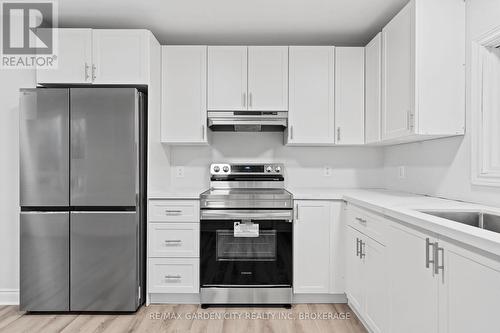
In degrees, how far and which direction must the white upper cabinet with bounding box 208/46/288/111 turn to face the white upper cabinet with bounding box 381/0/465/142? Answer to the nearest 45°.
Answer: approximately 45° to its left

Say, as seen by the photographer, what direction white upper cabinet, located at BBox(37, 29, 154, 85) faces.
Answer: facing the viewer

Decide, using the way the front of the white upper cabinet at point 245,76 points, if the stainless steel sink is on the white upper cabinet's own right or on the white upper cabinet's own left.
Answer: on the white upper cabinet's own left

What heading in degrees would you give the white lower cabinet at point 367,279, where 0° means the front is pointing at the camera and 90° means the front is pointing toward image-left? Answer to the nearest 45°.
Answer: approximately 45°

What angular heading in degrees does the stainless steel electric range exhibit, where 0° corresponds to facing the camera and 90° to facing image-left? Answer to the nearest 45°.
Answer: approximately 0°

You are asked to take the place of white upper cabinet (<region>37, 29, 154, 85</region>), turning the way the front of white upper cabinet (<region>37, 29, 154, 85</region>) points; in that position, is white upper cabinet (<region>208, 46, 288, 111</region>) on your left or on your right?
on your left

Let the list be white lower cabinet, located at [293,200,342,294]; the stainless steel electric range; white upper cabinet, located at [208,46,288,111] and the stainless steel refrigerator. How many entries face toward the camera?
4

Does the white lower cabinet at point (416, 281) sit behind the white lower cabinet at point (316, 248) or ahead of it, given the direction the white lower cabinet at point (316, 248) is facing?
ahead

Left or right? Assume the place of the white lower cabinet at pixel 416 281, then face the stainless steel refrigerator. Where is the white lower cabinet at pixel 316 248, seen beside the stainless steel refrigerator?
right

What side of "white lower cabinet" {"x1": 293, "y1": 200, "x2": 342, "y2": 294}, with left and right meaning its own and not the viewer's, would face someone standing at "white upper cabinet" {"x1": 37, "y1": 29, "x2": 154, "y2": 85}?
right

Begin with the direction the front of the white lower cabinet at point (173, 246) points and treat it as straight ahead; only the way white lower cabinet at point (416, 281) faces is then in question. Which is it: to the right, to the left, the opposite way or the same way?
to the right

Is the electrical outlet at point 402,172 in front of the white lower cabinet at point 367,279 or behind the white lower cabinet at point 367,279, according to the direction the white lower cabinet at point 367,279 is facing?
behind

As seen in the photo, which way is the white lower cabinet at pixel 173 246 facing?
toward the camera
